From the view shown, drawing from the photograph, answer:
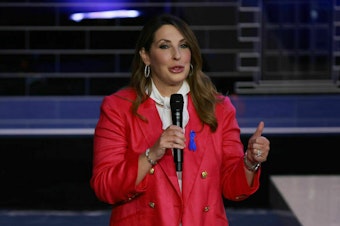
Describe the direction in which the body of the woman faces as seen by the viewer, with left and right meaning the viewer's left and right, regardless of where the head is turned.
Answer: facing the viewer
